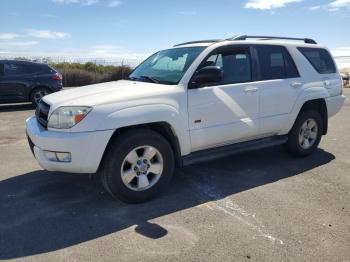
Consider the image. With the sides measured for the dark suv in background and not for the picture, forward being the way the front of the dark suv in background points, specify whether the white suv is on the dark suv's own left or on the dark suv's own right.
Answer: on the dark suv's own left

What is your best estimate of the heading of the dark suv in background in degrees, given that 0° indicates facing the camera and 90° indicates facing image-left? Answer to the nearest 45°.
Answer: approximately 90°

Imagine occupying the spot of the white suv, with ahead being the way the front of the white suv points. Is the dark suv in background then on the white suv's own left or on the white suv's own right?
on the white suv's own right

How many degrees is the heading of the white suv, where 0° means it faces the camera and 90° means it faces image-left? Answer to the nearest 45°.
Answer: approximately 45°
